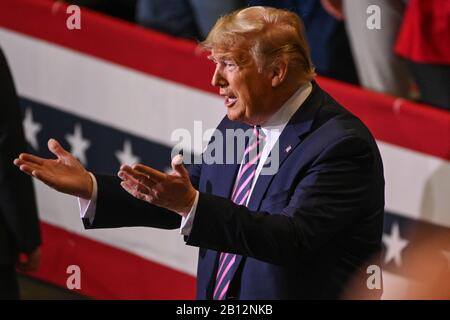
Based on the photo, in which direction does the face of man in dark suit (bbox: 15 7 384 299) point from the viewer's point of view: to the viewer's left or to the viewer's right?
to the viewer's left

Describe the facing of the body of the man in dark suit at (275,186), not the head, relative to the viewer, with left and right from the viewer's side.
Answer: facing the viewer and to the left of the viewer
